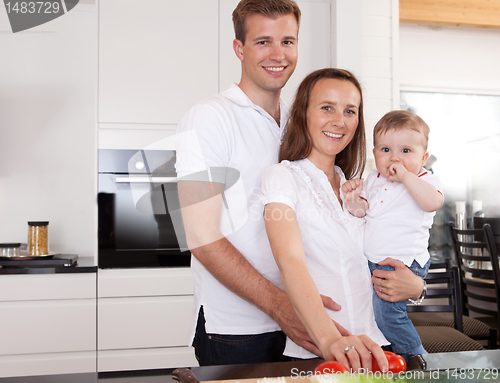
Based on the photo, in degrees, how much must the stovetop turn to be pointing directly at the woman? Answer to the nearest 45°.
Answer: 0° — it already faces them

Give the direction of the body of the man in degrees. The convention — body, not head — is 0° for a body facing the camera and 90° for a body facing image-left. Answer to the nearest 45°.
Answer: approximately 315°

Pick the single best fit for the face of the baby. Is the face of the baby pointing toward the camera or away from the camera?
toward the camera

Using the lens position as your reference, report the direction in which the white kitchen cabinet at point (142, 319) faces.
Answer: facing the viewer

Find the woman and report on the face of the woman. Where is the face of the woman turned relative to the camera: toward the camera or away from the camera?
toward the camera

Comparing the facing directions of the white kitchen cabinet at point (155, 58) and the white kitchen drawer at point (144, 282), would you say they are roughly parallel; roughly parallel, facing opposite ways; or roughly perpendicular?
roughly parallel

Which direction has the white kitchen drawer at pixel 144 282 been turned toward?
toward the camera

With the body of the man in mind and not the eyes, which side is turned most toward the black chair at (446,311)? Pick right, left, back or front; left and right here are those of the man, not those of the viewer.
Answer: left

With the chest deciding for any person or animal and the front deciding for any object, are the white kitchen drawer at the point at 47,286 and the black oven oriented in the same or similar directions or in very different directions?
same or similar directions

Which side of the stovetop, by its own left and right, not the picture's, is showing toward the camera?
front

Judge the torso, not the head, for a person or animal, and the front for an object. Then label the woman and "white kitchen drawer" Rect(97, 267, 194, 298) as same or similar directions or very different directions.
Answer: same or similar directions
